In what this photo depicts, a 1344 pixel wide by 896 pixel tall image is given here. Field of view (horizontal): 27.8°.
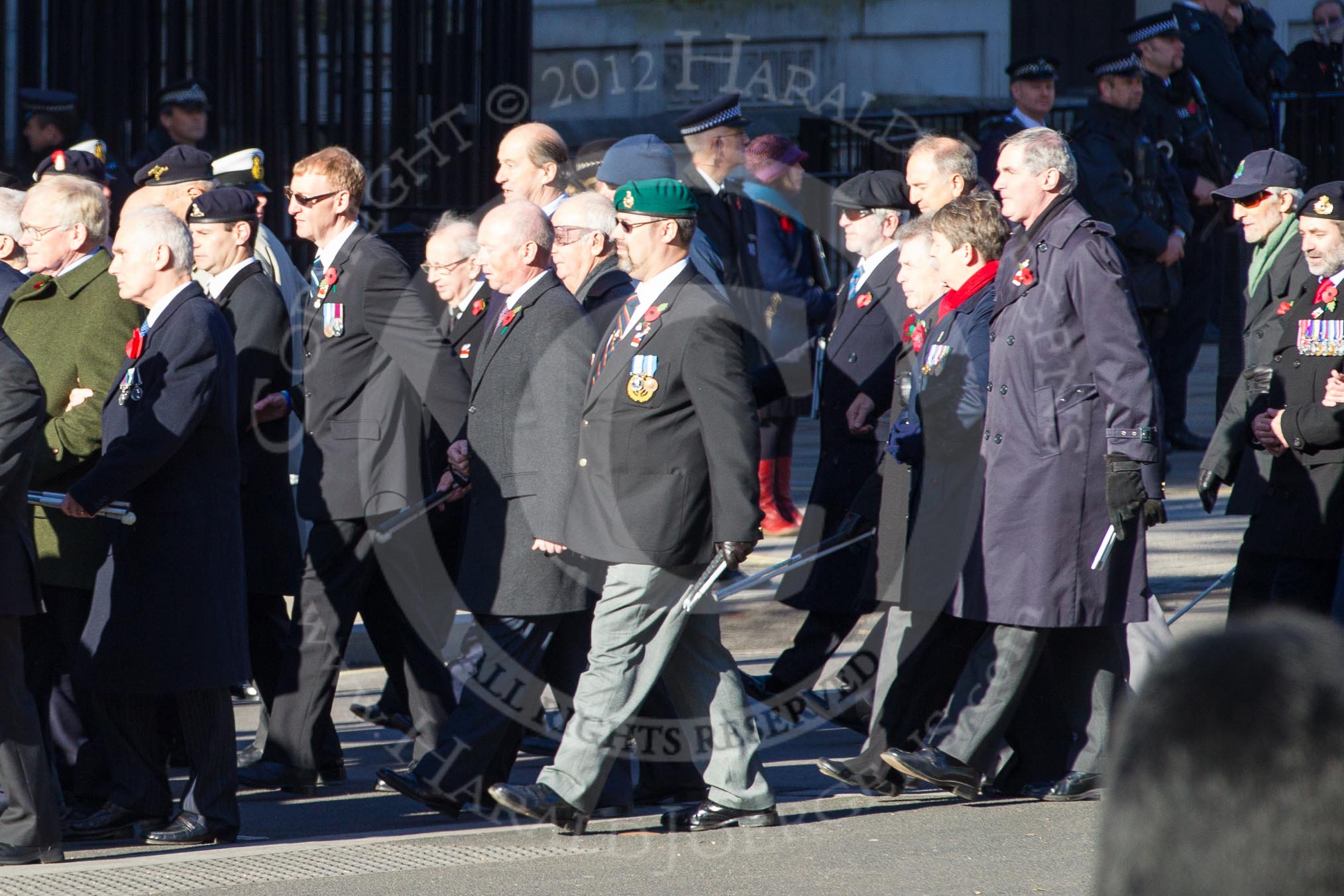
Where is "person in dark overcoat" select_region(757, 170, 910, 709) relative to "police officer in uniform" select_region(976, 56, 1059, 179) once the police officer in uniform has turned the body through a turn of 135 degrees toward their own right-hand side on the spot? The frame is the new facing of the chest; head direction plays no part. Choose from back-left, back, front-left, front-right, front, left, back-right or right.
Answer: left

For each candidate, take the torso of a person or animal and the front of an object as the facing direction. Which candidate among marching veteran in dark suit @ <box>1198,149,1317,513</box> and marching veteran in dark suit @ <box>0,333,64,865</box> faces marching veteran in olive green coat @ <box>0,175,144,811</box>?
marching veteran in dark suit @ <box>1198,149,1317,513</box>

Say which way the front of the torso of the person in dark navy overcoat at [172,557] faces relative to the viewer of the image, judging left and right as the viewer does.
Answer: facing to the left of the viewer

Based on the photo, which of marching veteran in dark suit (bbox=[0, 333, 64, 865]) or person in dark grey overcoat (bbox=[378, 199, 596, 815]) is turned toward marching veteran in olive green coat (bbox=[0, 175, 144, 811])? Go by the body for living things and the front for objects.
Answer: person in dark grey overcoat (bbox=[378, 199, 596, 815])

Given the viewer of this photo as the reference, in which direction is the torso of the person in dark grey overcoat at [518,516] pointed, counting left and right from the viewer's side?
facing to the left of the viewer

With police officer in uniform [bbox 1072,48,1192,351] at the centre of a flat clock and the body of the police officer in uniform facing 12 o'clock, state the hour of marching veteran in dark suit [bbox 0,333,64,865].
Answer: The marching veteran in dark suit is roughly at 2 o'clock from the police officer in uniform.

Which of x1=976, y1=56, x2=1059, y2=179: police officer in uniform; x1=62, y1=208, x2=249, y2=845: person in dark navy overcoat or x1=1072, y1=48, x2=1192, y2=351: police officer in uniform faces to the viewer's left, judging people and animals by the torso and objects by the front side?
the person in dark navy overcoat

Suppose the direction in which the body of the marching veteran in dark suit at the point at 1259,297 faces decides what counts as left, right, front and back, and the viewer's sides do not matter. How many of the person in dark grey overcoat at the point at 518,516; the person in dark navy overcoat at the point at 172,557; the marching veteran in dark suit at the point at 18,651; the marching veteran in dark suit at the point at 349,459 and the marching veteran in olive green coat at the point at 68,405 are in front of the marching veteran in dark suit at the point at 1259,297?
5

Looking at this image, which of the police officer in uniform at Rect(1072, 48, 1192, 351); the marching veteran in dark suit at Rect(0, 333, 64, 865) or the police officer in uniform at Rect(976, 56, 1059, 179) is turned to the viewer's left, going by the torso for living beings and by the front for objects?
the marching veteran in dark suit

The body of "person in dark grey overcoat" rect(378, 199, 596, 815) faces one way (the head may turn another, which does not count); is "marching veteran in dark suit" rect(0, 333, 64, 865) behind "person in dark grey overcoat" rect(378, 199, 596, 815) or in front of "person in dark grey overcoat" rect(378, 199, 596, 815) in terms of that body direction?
in front

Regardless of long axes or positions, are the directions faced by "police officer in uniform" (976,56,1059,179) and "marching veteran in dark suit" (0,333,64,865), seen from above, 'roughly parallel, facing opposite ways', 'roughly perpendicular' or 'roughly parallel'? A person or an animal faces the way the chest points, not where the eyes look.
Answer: roughly perpendicular

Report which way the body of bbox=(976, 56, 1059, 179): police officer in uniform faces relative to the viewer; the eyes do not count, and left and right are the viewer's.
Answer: facing the viewer and to the right of the viewer

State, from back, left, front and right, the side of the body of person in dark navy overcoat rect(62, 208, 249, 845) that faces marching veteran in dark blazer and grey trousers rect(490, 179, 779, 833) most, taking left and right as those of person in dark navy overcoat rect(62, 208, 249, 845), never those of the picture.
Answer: back
